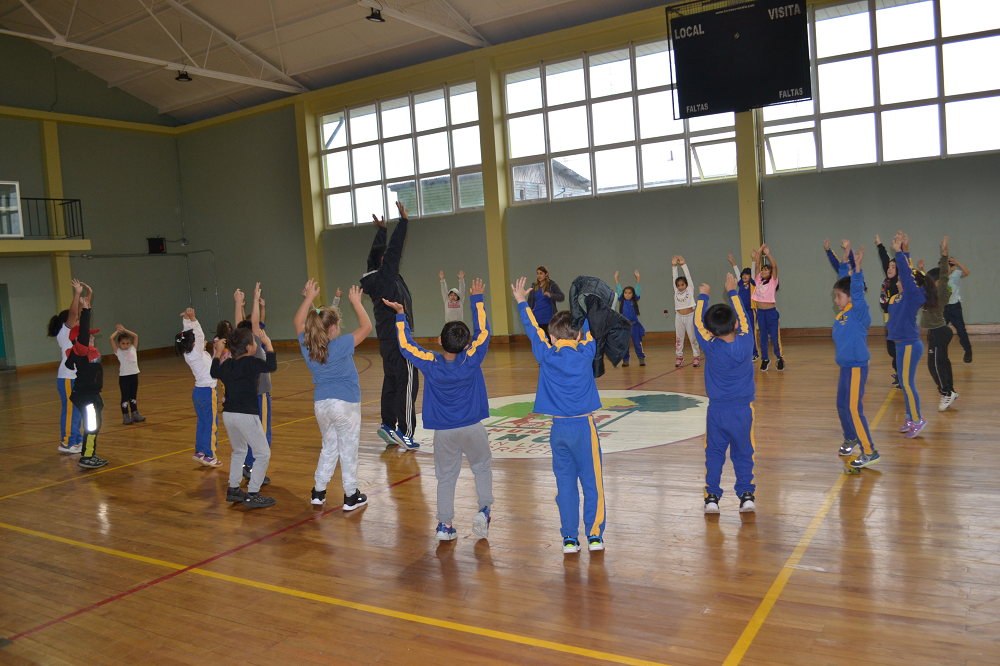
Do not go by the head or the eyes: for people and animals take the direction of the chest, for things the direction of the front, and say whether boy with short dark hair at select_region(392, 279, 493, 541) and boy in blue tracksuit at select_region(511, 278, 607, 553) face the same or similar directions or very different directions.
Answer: same or similar directions

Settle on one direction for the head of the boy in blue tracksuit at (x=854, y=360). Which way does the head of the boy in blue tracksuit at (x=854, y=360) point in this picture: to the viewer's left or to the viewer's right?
to the viewer's left

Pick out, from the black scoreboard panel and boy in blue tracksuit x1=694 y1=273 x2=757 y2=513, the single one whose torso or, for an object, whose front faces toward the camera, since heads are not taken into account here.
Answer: the black scoreboard panel

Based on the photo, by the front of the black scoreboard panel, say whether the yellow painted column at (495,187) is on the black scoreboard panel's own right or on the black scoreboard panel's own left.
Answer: on the black scoreboard panel's own right

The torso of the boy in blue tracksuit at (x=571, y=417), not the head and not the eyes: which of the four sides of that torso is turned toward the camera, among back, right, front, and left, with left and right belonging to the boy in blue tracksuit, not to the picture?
back

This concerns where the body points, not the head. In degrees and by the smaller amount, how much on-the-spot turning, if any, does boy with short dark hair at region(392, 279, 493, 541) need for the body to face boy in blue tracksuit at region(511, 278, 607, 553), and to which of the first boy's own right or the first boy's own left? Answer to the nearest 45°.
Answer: approximately 135° to the first boy's own right

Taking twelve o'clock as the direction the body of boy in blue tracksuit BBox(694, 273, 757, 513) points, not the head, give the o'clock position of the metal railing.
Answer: The metal railing is roughly at 10 o'clock from the boy in blue tracksuit.

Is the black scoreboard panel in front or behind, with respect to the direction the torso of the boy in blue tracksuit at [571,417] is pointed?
in front

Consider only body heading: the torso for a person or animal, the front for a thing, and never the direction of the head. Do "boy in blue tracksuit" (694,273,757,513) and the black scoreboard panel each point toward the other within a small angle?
yes

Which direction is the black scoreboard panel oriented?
toward the camera

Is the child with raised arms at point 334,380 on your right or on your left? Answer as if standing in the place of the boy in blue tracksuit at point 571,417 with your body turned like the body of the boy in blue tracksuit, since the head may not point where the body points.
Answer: on your left

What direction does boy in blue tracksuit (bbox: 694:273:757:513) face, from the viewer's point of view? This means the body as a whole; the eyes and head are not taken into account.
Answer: away from the camera

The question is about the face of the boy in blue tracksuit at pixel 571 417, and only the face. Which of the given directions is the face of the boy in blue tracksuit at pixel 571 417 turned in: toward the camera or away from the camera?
away from the camera

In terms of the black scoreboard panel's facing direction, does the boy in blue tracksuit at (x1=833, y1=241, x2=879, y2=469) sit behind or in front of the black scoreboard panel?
in front

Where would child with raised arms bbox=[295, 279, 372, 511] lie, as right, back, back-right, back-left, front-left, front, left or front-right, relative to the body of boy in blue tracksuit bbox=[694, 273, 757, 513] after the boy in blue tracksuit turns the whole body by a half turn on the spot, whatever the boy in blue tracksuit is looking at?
right

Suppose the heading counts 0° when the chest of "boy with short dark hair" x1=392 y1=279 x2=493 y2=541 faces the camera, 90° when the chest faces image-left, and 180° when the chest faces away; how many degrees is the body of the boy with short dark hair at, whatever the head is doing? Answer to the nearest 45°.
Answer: approximately 180°

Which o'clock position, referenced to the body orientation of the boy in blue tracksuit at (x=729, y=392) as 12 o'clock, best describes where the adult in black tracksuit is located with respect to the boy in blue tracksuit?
The adult in black tracksuit is roughly at 10 o'clock from the boy in blue tracksuit.

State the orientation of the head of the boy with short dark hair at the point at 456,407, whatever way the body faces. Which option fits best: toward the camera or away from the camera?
away from the camera

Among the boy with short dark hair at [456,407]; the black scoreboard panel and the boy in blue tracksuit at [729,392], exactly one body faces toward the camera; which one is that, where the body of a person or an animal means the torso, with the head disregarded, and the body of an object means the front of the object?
the black scoreboard panel
